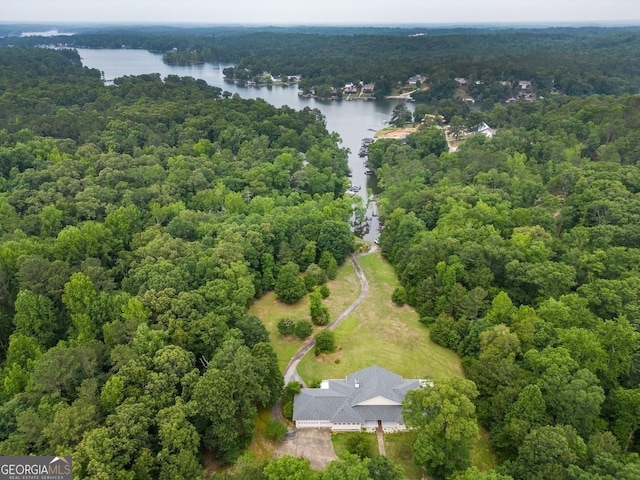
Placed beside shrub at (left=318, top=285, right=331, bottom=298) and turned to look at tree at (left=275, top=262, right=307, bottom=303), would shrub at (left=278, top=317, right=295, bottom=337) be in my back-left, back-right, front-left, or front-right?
front-left

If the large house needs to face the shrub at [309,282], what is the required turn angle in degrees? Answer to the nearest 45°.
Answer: approximately 180°

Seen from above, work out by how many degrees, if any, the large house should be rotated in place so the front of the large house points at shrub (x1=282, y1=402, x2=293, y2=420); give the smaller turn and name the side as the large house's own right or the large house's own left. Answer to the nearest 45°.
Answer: approximately 90° to the large house's own right

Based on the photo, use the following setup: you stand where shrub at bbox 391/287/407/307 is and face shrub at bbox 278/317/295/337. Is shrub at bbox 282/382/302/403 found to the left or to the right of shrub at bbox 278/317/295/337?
left

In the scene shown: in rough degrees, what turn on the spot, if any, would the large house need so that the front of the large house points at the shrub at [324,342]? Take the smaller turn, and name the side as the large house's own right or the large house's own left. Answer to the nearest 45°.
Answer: approximately 180°

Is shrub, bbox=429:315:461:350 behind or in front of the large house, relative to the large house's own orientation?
behind

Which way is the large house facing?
toward the camera

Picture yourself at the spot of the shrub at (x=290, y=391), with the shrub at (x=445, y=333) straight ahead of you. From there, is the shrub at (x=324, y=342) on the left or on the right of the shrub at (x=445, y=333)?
left

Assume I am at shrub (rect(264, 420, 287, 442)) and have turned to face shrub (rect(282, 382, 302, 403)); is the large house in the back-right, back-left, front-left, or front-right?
front-right

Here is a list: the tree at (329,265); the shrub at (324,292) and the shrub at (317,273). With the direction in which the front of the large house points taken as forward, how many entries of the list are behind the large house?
3

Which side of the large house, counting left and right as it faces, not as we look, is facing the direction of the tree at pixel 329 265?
back

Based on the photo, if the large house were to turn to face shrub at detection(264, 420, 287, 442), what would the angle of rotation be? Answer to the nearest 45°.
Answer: approximately 45° to its right

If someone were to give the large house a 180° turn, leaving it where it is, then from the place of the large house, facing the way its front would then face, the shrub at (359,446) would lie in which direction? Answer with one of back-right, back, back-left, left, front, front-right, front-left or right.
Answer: back

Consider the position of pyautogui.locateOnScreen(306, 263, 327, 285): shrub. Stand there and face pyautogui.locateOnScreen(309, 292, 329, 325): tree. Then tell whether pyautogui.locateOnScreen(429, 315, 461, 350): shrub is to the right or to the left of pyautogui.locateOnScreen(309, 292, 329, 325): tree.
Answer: left

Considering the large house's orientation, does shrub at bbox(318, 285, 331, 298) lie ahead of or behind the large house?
behind

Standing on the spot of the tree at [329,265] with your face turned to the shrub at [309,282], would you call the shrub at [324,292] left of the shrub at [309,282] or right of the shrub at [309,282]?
left

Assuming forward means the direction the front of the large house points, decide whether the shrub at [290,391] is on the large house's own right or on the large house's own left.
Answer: on the large house's own right

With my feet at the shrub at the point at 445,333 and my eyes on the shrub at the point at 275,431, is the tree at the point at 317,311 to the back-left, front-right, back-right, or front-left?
front-right

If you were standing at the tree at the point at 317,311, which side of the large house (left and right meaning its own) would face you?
back

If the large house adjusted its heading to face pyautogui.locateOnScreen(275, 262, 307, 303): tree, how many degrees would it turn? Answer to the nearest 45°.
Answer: approximately 135° to its right
